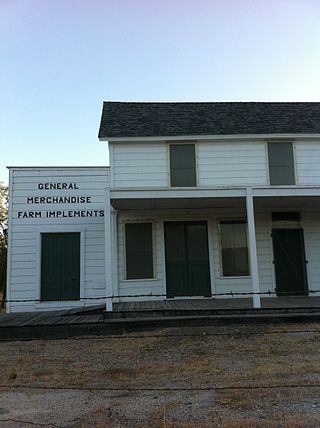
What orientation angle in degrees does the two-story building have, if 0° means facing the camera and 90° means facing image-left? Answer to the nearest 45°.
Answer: approximately 0°

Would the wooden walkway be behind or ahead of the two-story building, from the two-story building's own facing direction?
ahead
